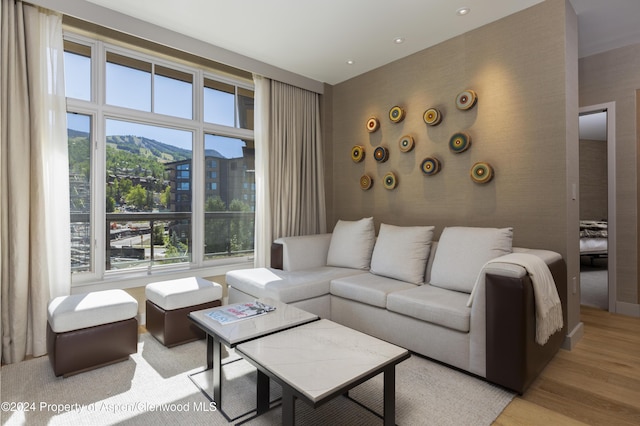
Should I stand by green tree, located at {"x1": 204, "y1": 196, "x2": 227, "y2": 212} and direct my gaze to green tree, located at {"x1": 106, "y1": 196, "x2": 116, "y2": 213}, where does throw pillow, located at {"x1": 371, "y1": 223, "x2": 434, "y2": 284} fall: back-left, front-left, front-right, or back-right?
back-left

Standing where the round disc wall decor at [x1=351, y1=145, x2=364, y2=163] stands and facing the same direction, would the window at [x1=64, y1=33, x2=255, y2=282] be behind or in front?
in front

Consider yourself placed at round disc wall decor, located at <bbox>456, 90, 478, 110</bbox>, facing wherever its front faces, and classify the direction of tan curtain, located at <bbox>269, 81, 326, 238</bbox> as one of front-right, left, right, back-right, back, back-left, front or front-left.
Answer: front-right

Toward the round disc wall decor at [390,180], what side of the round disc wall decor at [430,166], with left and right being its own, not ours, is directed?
right

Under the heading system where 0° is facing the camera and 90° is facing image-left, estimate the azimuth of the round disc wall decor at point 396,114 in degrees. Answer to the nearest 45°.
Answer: approximately 45°

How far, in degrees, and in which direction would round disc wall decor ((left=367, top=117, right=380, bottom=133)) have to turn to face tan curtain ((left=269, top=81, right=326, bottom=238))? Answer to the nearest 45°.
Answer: approximately 45° to its right

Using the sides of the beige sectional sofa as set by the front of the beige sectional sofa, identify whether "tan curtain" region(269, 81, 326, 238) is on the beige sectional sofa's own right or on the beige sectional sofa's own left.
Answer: on the beige sectional sofa's own right

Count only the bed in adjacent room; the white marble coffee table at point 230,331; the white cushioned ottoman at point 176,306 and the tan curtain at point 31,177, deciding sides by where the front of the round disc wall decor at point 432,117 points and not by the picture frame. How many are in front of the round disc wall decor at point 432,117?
3

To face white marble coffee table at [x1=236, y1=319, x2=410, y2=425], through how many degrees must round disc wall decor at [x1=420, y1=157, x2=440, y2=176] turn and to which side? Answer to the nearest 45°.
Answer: approximately 45° to its left
